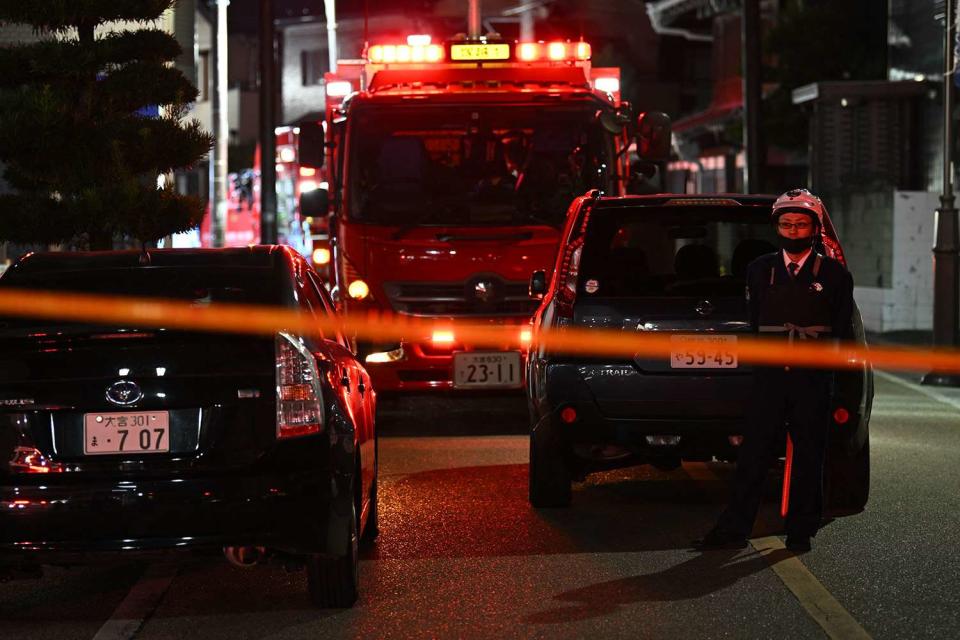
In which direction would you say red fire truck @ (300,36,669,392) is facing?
toward the camera

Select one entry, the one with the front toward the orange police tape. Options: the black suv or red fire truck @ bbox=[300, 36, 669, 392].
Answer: the red fire truck

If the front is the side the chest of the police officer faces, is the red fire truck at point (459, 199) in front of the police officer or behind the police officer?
behind

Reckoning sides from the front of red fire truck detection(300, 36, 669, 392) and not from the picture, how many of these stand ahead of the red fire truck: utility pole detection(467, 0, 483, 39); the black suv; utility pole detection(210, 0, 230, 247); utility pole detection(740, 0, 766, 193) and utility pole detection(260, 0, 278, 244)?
1

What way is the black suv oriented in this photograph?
away from the camera

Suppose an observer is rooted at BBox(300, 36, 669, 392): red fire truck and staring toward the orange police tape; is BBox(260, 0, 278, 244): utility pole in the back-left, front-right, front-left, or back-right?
back-right

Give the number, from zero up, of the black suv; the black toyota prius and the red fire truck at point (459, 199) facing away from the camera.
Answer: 2

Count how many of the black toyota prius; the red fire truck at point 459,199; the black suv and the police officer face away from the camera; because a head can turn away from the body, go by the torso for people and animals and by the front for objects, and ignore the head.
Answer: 2

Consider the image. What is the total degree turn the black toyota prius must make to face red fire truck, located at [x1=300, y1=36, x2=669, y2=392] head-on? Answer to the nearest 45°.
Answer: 0° — it already faces it

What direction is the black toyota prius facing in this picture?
away from the camera

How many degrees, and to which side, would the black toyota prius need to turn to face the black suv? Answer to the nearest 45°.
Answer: approximately 45° to its right

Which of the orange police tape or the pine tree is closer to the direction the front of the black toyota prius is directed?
the pine tree

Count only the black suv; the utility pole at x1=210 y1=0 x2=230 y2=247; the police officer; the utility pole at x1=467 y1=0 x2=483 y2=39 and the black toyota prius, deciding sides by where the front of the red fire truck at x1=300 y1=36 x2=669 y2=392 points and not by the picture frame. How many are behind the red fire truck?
2

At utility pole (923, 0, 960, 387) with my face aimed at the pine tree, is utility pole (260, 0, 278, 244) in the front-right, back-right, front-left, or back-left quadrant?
front-right

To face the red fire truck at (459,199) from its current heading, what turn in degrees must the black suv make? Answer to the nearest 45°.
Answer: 0° — it already faces it

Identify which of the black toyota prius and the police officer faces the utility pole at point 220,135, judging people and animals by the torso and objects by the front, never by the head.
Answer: the black toyota prius

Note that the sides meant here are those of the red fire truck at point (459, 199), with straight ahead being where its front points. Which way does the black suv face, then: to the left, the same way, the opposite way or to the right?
the opposite way
